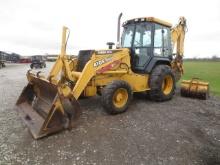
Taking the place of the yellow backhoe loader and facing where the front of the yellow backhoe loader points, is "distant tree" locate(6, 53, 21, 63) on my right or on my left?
on my right

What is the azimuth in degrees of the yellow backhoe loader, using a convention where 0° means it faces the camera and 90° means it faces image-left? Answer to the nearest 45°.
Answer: approximately 45°
